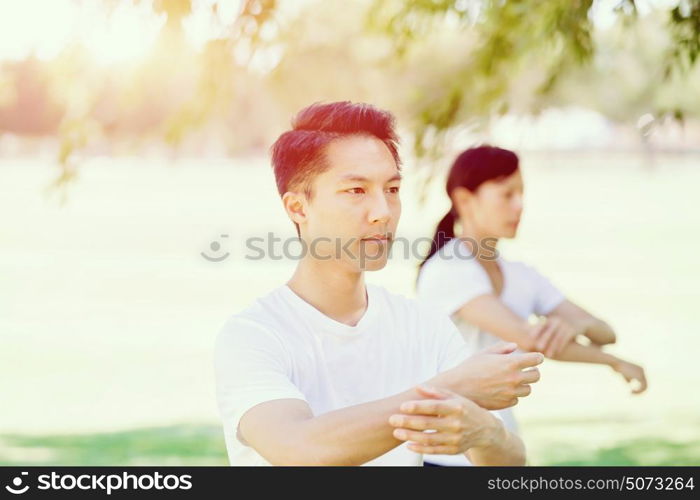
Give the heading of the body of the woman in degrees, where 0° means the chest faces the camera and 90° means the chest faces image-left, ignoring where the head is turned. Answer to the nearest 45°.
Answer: approximately 315°

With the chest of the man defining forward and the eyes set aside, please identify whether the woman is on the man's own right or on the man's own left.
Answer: on the man's own left

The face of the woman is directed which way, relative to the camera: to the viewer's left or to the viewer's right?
to the viewer's right

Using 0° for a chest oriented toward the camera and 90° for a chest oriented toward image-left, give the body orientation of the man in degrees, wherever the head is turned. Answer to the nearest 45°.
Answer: approximately 315°

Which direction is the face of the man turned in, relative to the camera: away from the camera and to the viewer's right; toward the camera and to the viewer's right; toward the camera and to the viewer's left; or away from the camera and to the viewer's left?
toward the camera and to the viewer's right

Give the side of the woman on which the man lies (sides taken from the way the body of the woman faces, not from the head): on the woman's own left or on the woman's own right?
on the woman's own right
